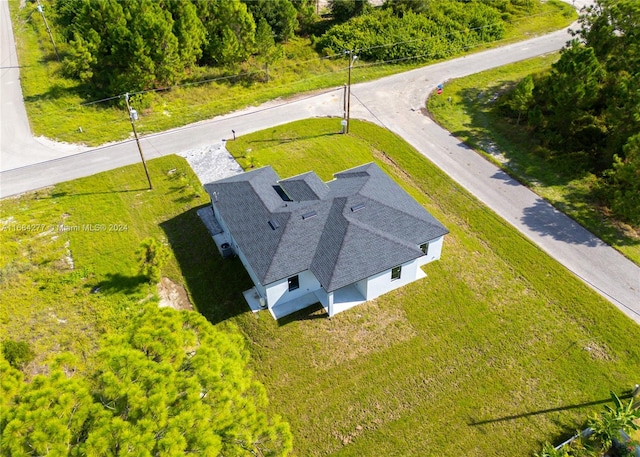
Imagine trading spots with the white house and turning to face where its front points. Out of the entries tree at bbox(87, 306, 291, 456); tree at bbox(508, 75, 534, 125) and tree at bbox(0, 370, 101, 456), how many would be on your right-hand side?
1

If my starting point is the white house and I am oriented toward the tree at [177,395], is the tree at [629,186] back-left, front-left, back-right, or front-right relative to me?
back-left

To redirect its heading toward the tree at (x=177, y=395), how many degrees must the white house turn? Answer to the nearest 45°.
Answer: approximately 135° to its left

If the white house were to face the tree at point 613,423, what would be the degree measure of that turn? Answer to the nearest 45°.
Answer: approximately 180°

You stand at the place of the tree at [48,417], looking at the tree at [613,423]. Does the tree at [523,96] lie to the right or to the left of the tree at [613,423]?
left

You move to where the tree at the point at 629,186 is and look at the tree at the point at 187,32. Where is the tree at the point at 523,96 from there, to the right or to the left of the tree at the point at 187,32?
right

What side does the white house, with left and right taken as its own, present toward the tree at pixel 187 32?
front

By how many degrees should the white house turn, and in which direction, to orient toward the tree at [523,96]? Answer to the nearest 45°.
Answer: approximately 90° to its right

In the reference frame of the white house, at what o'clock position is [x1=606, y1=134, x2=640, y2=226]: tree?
The tree is roughly at 4 o'clock from the white house.

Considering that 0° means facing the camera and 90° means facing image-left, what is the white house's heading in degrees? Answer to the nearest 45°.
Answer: approximately 135°

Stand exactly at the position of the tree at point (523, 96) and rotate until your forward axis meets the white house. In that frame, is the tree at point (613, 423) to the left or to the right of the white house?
left

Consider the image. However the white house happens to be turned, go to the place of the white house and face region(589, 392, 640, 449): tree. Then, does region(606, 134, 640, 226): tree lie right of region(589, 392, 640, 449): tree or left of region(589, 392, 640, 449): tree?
left

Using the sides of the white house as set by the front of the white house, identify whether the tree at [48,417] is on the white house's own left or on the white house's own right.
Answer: on the white house's own left
